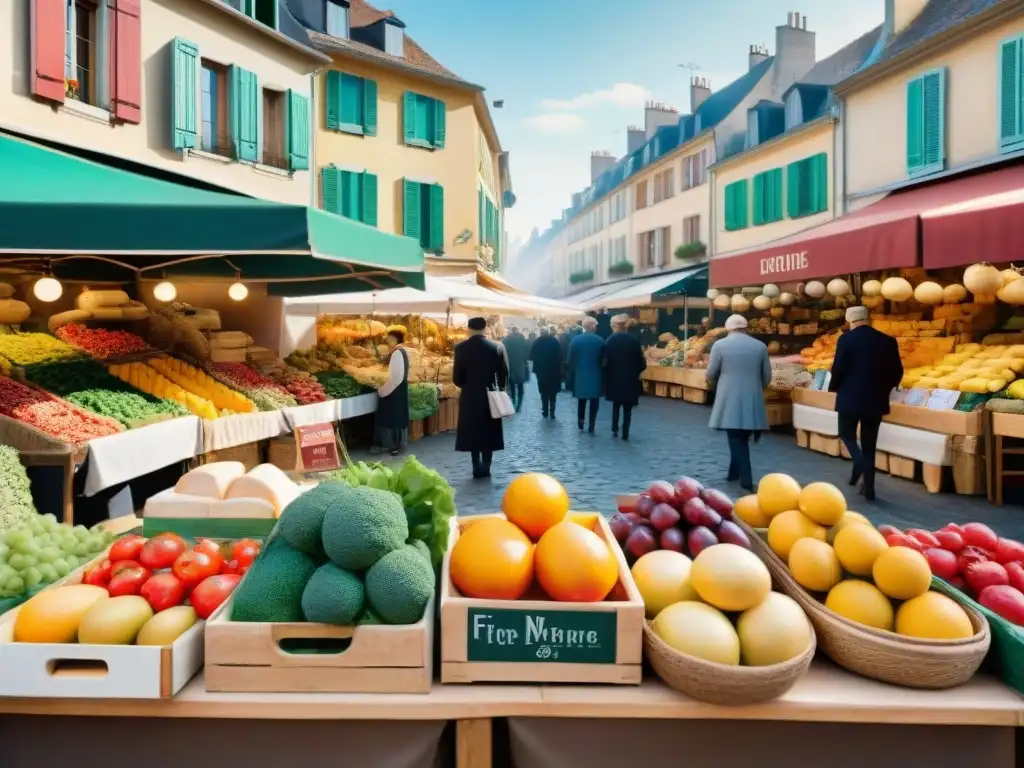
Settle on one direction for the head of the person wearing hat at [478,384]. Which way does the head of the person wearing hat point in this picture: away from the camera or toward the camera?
away from the camera

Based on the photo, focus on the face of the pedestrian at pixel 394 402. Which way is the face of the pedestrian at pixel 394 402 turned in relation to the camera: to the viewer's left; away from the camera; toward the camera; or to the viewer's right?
to the viewer's left

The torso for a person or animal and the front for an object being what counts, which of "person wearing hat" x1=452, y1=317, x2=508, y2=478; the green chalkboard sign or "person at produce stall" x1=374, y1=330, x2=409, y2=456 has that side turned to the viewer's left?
the person at produce stall

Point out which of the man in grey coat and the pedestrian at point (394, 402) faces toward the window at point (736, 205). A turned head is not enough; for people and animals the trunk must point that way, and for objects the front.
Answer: the man in grey coat

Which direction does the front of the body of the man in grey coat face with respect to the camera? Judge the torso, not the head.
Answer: away from the camera

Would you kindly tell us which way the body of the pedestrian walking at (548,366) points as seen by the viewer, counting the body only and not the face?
away from the camera

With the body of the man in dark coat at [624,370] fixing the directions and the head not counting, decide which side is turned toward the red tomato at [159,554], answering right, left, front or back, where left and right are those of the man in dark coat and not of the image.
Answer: back

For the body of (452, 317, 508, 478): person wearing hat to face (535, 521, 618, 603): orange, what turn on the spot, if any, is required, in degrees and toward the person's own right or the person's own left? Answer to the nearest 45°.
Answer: approximately 180°

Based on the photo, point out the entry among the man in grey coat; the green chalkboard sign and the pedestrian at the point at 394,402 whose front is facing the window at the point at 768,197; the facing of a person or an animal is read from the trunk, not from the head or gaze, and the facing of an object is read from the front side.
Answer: the man in grey coat

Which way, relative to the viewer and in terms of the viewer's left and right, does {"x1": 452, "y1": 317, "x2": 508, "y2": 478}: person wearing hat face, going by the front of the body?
facing away from the viewer

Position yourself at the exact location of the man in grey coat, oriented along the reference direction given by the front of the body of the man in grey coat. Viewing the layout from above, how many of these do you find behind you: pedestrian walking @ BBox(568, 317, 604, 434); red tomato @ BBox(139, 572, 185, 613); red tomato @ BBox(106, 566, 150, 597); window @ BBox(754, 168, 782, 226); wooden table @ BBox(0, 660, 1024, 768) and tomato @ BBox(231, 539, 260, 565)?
4

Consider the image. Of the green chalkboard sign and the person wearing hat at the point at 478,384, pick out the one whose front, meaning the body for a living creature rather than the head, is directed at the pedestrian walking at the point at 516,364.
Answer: the person wearing hat

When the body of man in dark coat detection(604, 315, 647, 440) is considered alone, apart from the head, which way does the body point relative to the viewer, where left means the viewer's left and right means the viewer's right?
facing away from the viewer

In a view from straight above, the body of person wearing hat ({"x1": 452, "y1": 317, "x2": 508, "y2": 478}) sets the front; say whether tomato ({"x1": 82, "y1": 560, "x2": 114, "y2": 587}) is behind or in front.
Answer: behind

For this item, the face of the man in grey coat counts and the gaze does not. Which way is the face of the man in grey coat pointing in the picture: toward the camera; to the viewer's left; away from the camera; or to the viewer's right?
away from the camera

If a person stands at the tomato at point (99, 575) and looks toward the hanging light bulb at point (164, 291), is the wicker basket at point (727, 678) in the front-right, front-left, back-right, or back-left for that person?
back-right

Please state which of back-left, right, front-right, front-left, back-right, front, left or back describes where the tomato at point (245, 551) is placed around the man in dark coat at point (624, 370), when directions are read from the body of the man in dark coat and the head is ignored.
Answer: back
